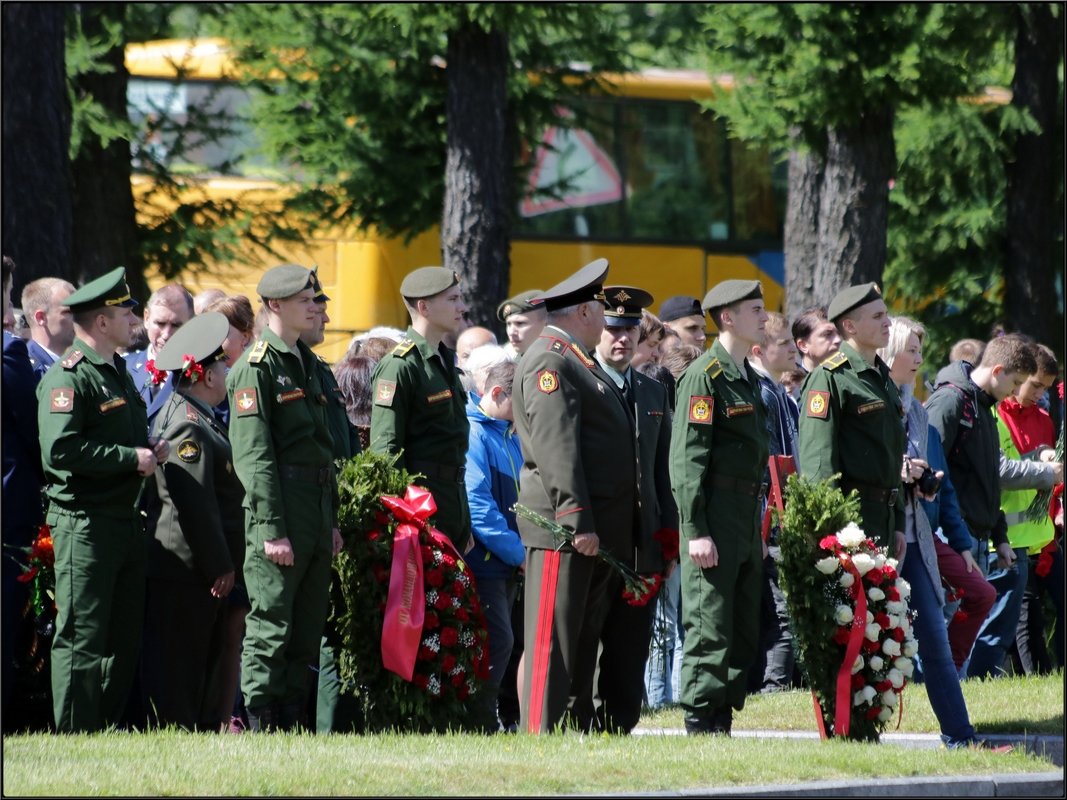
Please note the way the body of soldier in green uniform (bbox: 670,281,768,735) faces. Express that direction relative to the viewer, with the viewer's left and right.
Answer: facing the viewer and to the right of the viewer

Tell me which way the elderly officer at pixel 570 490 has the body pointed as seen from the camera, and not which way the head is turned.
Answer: to the viewer's right

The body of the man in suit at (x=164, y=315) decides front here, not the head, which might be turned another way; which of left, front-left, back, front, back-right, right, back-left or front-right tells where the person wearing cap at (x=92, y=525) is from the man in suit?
front-right

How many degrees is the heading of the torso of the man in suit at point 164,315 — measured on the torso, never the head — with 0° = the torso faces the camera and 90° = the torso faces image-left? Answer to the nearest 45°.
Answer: approximately 315°

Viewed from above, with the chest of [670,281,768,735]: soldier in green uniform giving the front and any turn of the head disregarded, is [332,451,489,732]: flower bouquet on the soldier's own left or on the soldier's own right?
on the soldier's own right

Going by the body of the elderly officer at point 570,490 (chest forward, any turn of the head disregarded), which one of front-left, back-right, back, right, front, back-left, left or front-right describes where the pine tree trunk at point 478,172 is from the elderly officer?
left

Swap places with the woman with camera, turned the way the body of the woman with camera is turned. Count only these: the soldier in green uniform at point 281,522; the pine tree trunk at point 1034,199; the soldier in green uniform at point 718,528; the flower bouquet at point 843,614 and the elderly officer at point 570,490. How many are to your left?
1

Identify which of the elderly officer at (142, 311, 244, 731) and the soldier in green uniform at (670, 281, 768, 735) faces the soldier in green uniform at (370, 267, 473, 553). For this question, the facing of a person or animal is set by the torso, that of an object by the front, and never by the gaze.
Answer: the elderly officer

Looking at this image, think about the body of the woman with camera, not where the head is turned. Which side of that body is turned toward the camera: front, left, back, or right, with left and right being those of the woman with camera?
right

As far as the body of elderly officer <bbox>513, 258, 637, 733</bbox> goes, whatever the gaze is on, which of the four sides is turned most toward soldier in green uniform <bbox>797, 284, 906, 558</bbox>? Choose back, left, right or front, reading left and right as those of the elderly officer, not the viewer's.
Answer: front

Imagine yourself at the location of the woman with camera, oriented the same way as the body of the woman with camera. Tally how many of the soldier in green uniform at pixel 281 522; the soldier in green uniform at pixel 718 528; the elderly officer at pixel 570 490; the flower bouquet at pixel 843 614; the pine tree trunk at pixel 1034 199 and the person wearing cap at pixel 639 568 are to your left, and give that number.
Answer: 1
